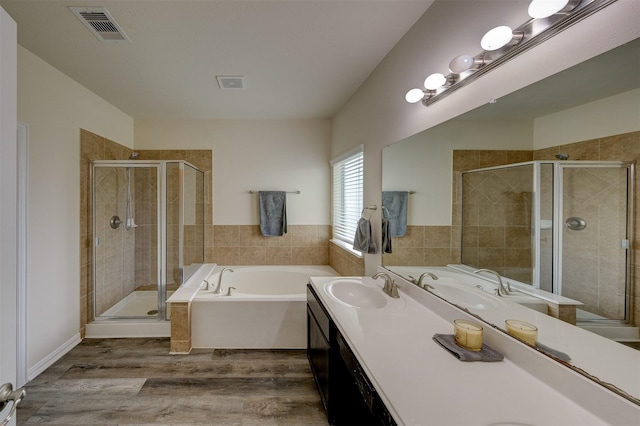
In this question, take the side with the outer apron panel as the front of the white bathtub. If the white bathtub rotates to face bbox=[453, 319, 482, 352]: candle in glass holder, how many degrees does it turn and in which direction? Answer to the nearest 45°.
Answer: approximately 45° to its left

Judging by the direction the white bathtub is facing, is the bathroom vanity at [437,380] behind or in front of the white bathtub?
in front

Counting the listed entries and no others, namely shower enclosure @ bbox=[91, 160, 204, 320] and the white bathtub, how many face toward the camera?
2

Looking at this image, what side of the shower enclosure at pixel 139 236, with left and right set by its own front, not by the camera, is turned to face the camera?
front

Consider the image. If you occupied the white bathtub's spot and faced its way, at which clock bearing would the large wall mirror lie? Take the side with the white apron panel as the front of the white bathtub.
The large wall mirror is roughly at 11 o'clock from the white bathtub.

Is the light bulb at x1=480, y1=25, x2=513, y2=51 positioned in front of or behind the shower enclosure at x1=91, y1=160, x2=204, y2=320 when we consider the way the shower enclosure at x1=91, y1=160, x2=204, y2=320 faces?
in front

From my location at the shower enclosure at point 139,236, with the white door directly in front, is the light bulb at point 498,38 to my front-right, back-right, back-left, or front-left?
front-left

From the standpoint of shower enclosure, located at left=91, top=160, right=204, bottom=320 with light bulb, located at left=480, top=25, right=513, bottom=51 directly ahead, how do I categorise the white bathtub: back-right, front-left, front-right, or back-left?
front-left

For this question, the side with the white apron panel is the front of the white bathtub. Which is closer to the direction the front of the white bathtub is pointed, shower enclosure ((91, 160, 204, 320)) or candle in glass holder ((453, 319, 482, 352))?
the candle in glass holder

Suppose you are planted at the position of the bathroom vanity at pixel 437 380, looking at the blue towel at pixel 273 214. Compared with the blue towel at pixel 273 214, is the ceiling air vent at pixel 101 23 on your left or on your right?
left

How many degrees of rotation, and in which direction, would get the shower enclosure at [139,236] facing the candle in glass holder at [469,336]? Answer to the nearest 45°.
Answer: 0° — it already faces it

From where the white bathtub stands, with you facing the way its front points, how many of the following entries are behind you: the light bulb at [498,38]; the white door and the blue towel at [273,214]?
1

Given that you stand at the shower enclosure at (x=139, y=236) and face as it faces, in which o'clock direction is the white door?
The white door is roughly at 12 o'clock from the shower enclosure.

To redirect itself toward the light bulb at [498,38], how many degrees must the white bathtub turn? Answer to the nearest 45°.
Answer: approximately 45° to its left

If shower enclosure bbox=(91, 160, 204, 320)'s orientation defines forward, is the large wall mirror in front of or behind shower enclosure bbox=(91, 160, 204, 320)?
in front

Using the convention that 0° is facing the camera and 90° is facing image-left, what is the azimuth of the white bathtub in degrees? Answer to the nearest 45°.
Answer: approximately 0°

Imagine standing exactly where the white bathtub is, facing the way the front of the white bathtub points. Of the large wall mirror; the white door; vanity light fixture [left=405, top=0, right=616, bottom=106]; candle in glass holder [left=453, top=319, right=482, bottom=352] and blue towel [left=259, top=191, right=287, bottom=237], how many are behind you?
1
